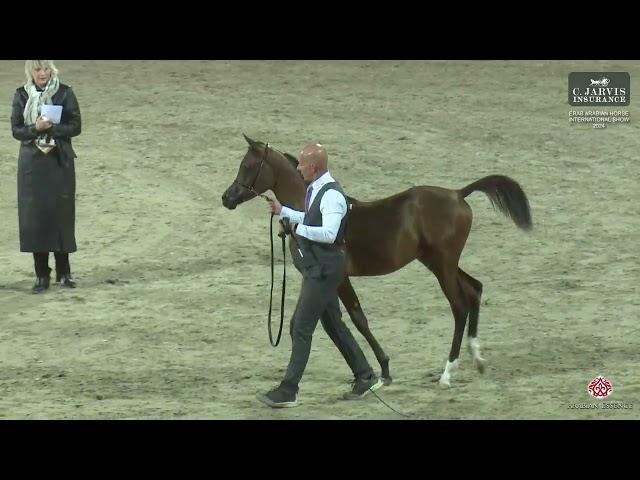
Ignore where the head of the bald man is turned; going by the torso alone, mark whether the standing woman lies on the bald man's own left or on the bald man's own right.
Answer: on the bald man's own right

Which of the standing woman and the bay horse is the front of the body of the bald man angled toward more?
the standing woman

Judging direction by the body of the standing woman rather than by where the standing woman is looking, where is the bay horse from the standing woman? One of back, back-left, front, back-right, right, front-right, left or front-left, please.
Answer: front-left

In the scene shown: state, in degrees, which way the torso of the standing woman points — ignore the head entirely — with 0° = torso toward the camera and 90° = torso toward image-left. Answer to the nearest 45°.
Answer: approximately 0°

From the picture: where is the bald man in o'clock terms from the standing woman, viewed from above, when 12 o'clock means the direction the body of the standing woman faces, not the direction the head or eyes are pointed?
The bald man is roughly at 11 o'clock from the standing woman.

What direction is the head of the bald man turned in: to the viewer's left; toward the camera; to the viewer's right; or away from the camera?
to the viewer's left

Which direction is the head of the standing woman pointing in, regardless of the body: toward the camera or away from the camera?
toward the camera

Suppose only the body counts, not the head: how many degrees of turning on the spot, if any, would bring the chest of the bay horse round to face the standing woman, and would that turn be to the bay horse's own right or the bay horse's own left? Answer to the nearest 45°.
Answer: approximately 45° to the bay horse's own right

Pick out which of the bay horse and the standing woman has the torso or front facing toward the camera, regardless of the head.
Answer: the standing woman

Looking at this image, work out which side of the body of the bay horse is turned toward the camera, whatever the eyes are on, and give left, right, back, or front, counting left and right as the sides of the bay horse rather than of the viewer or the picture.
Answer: left

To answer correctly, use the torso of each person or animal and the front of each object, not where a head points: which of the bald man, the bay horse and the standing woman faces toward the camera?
the standing woman

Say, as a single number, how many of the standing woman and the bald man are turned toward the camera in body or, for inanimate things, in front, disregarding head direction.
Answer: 1

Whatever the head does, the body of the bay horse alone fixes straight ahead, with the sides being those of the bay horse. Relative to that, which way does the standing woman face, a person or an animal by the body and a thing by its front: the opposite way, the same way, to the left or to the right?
to the left

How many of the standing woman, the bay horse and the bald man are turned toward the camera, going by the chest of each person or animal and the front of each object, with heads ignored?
1

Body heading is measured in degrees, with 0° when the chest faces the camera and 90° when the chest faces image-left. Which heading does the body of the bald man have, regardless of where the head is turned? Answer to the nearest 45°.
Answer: approximately 90°

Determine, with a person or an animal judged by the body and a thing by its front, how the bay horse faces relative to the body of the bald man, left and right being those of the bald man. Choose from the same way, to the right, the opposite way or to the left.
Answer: the same way
